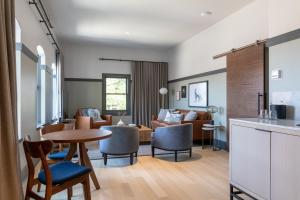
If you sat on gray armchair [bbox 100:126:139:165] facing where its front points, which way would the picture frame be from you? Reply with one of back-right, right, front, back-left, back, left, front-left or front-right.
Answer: front-right

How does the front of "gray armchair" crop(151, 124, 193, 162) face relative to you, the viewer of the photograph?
facing away from the viewer and to the left of the viewer

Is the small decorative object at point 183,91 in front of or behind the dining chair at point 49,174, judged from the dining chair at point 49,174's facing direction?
in front

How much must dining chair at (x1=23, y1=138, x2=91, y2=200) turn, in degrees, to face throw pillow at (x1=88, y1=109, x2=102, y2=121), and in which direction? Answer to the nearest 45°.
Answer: approximately 45° to its left

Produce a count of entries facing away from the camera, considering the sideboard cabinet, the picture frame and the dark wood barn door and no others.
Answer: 0

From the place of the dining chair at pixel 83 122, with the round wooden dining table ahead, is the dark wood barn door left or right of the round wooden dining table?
left

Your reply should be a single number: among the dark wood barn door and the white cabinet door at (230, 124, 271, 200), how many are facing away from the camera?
0

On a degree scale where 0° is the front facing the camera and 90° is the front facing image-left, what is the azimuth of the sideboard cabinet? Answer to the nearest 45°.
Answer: approximately 45°

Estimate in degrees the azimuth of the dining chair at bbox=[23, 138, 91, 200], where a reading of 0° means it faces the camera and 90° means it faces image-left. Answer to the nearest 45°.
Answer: approximately 225°

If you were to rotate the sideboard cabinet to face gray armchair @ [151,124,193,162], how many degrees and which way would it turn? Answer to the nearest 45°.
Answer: approximately 90° to its right

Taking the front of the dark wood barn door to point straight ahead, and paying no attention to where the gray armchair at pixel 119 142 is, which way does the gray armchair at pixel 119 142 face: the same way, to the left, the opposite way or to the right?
to the right

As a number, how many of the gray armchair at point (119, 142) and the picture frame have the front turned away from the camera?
1

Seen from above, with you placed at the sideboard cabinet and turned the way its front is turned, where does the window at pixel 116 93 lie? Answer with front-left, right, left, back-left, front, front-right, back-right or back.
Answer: right

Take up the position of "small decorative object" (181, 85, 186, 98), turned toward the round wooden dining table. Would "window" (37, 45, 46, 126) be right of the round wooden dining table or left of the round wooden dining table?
right

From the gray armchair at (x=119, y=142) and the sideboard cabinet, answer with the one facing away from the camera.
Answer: the gray armchair

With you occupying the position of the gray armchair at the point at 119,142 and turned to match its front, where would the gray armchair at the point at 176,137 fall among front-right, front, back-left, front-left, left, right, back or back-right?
right
